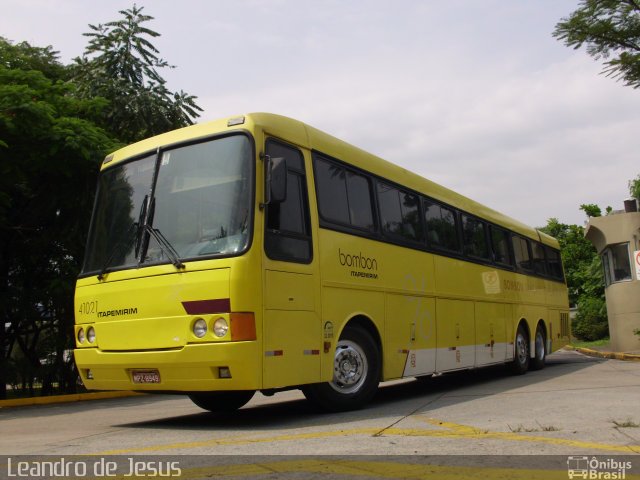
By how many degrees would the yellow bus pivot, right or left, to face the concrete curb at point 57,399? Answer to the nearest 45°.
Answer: approximately 90° to its right

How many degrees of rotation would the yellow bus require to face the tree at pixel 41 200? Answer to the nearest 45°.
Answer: approximately 90° to its right

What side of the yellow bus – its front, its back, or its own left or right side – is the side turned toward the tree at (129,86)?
right

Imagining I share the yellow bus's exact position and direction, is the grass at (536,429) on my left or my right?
on my left

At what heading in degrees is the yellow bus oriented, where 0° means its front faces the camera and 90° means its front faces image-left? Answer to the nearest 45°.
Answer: approximately 45°

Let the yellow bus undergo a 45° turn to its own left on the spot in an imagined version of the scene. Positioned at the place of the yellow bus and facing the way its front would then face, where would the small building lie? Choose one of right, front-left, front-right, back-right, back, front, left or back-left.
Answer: back-left

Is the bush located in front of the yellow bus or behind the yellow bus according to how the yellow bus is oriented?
behind

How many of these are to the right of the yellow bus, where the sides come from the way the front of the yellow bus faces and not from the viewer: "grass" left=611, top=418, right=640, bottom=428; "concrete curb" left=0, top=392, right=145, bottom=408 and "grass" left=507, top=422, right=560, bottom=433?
1

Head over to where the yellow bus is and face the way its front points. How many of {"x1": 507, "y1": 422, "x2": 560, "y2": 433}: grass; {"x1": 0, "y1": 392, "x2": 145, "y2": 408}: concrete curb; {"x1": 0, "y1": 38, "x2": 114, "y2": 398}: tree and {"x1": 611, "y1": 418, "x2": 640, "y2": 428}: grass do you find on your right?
2

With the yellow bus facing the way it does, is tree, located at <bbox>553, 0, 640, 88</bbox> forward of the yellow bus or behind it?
behind
